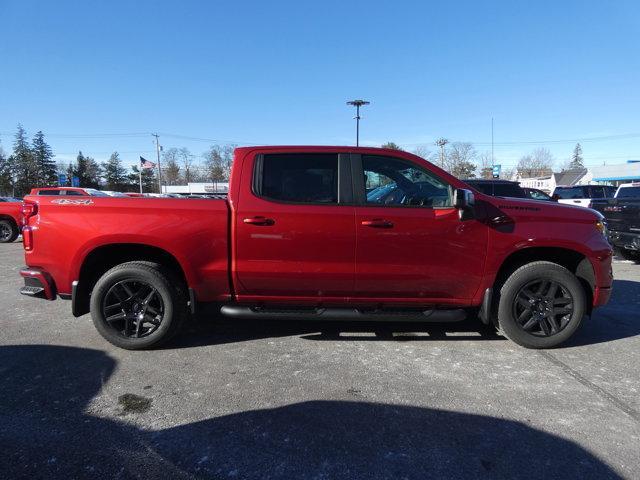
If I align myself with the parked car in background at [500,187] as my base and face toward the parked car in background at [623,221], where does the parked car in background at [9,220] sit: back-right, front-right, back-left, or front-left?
back-right

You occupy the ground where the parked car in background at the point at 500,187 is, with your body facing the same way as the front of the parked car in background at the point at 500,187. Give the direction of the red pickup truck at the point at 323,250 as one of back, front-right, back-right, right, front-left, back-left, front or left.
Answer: right

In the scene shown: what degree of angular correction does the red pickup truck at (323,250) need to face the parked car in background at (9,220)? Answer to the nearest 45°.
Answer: approximately 135° to its left

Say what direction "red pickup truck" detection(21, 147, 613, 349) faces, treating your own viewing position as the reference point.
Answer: facing to the right of the viewer

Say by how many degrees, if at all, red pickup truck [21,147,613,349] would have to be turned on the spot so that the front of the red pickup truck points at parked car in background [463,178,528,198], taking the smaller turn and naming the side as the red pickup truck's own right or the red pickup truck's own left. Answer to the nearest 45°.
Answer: approximately 45° to the red pickup truck's own left

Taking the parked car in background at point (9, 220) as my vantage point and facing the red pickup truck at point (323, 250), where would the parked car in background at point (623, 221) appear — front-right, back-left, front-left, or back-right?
front-left

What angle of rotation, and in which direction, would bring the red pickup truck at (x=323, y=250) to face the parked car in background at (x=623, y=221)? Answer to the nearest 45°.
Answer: approximately 45° to its left
